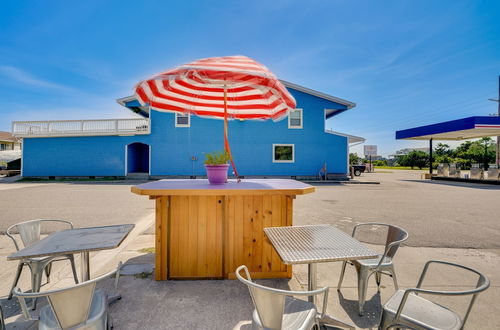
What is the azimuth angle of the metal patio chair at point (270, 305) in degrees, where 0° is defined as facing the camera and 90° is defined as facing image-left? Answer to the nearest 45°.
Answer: approximately 225°

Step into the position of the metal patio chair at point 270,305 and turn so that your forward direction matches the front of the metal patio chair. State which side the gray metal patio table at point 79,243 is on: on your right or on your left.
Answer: on your left

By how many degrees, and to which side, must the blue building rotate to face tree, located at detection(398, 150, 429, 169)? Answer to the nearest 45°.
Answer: approximately 135° to its left

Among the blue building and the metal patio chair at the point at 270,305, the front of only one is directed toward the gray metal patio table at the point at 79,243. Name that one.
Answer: the blue building

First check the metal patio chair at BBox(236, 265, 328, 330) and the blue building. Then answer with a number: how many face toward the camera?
1

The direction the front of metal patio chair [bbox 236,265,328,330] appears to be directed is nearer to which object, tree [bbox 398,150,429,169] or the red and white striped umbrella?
the tree

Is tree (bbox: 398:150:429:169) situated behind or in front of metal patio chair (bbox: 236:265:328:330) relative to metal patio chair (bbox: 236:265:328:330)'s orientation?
in front

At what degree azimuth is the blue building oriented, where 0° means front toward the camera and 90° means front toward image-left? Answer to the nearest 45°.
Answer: approximately 0°

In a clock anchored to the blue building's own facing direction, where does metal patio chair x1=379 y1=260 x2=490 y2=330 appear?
The metal patio chair is roughly at 12 o'clock from the blue building.

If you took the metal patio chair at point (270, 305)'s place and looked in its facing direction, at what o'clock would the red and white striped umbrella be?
The red and white striped umbrella is roughly at 10 o'clock from the metal patio chair.
